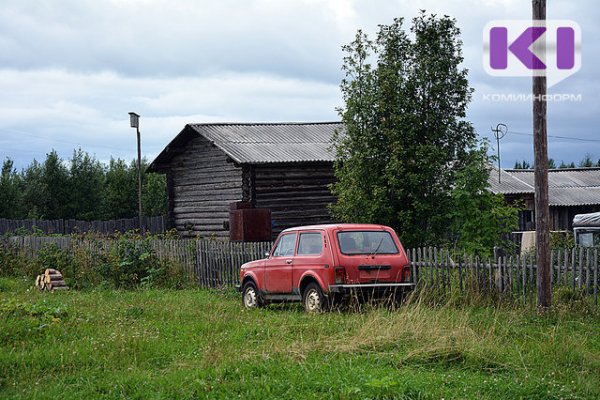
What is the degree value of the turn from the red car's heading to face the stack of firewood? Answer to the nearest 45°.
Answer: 0° — it already faces it

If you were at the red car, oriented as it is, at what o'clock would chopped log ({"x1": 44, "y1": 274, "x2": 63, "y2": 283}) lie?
The chopped log is roughly at 12 o'clock from the red car.

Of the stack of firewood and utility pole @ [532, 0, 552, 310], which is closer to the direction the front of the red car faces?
the stack of firewood

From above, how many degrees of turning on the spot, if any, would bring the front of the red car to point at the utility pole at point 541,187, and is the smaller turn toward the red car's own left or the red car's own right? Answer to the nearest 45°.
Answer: approximately 135° to the red car's own right

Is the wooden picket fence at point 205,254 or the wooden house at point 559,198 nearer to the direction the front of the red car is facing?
the wooden picket fence

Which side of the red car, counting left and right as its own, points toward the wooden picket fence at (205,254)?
front

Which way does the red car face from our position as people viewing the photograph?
facing away from the viewer and to the left of the viewer

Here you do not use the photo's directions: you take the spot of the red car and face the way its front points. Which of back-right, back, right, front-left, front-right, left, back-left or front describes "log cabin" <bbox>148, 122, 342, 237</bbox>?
front-right

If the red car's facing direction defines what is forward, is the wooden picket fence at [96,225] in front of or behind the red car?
in front

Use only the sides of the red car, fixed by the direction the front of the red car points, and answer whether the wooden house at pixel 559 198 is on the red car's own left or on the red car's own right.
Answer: on the red car's own right
